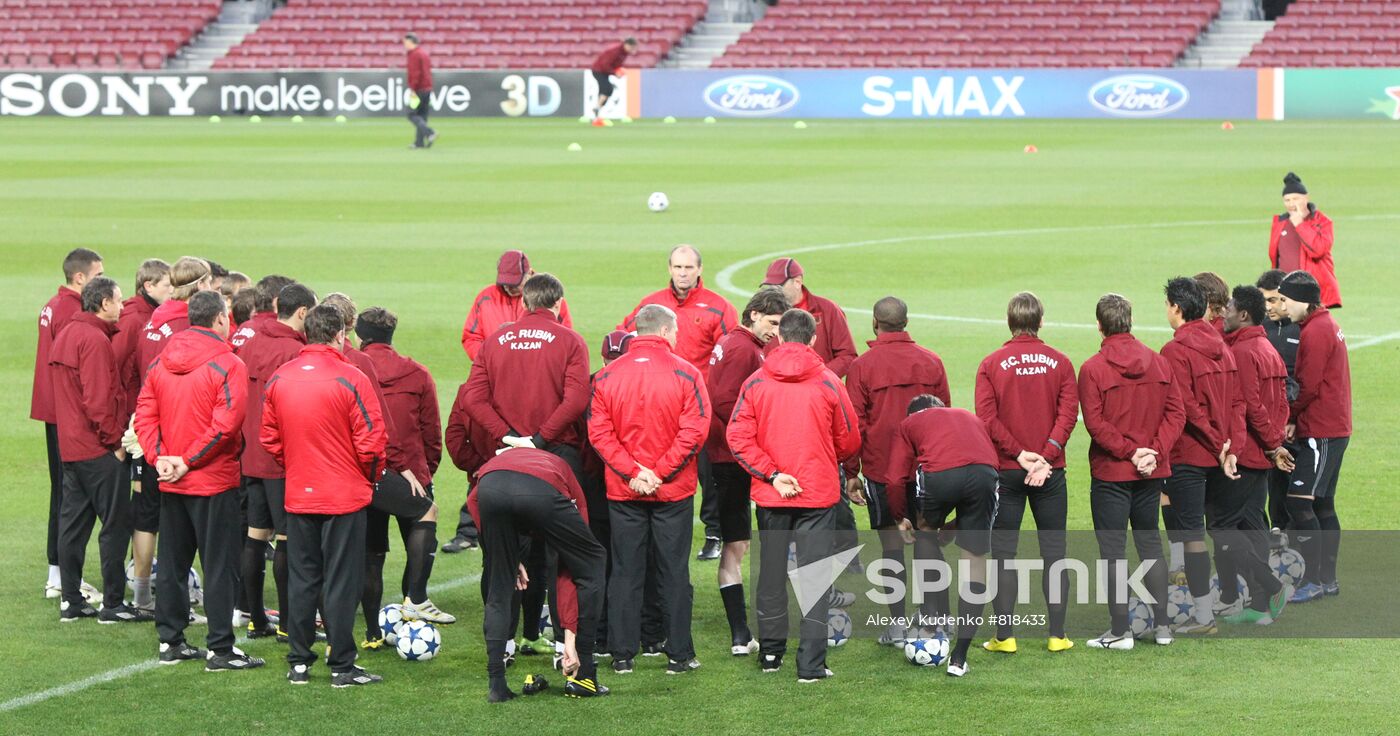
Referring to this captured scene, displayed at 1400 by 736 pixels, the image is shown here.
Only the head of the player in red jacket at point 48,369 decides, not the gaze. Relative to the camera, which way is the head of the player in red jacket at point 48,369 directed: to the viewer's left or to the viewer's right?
to the viewer's right

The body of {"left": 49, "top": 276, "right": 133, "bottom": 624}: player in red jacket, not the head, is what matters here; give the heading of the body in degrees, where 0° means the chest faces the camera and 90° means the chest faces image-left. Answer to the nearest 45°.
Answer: approximately 225°

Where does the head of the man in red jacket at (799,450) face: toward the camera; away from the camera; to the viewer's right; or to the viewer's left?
away from the camera

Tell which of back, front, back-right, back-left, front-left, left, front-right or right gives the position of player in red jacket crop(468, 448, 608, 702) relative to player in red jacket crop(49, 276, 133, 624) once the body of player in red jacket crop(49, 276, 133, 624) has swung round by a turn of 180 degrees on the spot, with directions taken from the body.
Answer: left

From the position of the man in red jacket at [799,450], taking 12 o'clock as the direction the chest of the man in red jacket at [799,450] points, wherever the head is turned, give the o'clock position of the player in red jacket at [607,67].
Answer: the player in red jacket at [607,67] is roughly at 12 o'clock from the man in red jacket at [799,450].

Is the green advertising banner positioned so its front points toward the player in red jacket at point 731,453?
yes

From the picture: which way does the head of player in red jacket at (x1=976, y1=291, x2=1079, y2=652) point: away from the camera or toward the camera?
away from the camera

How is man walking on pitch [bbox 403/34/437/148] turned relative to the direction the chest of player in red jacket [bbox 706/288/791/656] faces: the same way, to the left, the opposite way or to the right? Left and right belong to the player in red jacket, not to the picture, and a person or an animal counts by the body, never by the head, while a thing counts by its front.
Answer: the opposite way

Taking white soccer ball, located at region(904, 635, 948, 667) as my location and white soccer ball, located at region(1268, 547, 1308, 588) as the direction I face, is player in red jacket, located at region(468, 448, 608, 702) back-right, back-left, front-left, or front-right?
back-left

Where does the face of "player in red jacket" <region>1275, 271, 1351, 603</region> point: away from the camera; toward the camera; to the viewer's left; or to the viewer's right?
to the viewer's left

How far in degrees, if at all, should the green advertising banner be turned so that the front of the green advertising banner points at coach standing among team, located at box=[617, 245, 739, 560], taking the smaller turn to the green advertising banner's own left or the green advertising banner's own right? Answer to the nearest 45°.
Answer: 0° — it already faces them

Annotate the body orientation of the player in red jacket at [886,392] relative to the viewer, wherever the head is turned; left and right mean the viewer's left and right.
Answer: facing away from the viewer

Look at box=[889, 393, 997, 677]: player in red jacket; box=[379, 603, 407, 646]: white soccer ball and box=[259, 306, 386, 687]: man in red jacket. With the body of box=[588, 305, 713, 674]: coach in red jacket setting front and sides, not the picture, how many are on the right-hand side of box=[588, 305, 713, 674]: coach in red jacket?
1

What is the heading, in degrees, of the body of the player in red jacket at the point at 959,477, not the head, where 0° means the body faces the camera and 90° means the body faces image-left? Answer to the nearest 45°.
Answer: approximately 180°

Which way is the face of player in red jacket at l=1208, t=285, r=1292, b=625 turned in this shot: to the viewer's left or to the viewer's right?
to the viewer's left
